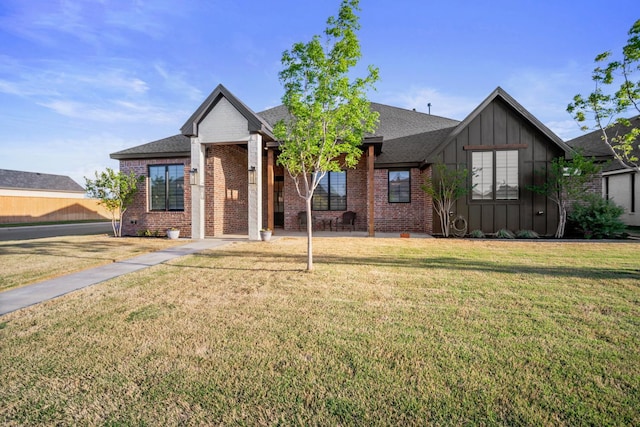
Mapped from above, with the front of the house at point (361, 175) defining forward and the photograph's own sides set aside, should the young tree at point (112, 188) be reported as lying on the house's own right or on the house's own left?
on the house's own right

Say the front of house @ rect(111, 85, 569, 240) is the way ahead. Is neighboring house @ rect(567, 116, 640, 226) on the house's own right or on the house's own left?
on the house's own left

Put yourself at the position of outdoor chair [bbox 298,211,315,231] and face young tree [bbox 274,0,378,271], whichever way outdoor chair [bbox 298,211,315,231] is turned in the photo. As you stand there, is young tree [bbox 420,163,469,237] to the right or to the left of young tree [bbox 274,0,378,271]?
left

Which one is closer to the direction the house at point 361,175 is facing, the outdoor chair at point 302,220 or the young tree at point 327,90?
the young tree

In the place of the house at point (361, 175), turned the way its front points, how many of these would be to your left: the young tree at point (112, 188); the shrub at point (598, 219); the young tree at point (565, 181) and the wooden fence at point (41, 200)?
2

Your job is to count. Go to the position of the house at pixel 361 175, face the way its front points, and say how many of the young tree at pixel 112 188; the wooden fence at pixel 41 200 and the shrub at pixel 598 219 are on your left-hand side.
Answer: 1

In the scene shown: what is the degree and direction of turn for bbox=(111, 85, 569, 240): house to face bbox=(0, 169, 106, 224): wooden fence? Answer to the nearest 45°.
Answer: approximately 135° to its right

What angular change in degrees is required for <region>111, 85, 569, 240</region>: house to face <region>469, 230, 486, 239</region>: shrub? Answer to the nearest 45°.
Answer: approximately 90° to its left

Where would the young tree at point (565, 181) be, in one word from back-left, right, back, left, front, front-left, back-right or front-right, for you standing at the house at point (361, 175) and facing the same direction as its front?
left

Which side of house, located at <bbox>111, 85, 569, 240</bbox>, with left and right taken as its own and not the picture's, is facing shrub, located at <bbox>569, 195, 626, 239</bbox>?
left

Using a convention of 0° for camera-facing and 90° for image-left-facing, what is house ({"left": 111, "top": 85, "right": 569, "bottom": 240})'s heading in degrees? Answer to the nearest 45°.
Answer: approximately 0°

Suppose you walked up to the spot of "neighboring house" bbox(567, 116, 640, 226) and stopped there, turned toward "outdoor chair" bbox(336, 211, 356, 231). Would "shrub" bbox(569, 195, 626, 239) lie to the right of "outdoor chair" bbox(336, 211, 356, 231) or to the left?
left
